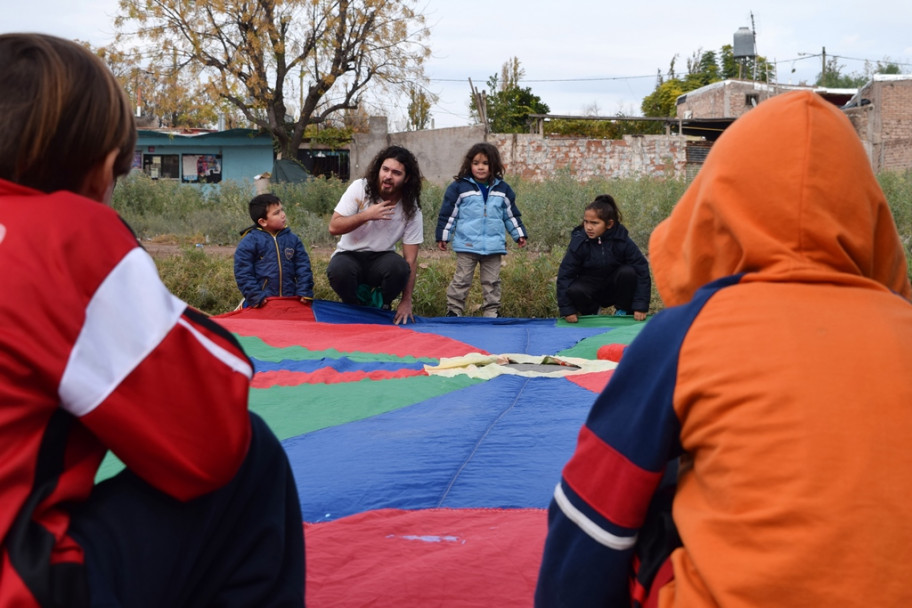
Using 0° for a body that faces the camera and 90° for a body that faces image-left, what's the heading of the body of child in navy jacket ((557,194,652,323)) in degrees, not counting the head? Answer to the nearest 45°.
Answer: approximately 0°

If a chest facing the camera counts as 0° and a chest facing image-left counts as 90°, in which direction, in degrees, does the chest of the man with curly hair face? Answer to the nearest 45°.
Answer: approximately 0°

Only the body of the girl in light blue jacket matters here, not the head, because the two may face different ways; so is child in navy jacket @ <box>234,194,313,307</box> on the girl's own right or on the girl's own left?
on the girl's own right

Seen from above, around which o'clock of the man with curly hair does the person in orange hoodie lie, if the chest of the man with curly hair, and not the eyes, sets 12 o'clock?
The person in orange hoodie is roughly at 12 o'clock from the man with curly hair.

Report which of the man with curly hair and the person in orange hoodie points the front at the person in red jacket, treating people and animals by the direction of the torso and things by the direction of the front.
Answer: the man with curly hair

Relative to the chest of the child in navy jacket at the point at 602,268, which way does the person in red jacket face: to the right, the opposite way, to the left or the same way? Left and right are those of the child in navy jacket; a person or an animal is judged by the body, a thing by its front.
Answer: the opposite way

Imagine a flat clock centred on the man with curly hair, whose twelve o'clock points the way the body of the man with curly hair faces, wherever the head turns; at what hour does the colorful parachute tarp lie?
The colorful parachute tarp is roughly at 12 o'clock from the man with curly hair.

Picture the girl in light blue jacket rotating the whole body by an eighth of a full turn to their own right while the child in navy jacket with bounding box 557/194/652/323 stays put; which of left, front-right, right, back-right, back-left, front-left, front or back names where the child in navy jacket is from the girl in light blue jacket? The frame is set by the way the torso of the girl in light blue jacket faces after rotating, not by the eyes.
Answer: left

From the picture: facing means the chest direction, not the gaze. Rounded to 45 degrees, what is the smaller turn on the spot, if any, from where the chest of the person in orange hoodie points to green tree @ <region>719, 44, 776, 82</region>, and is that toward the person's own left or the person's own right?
0° — they already face it

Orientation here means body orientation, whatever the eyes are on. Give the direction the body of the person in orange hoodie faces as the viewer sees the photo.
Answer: away from the camera
